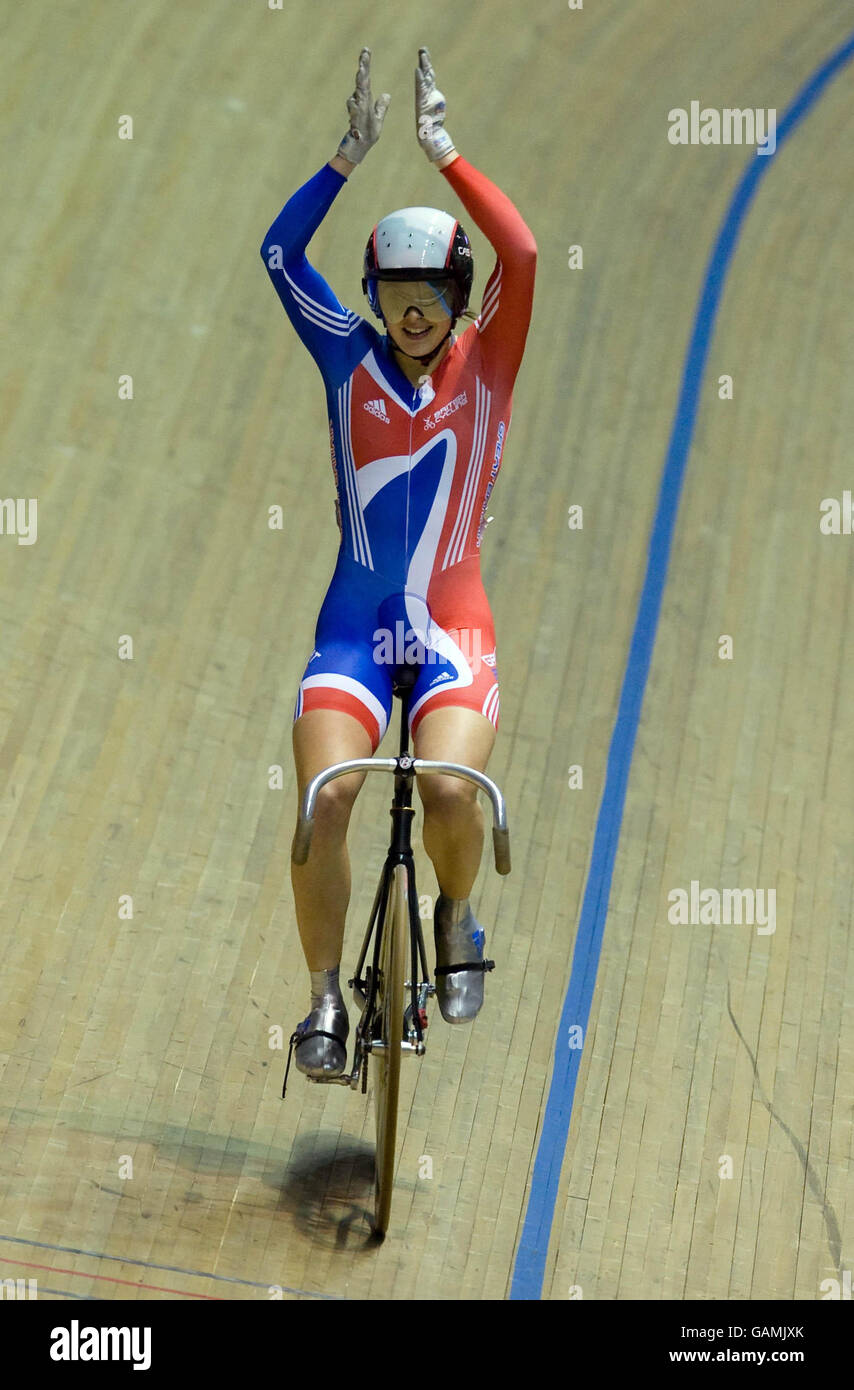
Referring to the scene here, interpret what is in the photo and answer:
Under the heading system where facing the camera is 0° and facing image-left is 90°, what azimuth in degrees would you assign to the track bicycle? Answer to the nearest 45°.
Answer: approximately 0°

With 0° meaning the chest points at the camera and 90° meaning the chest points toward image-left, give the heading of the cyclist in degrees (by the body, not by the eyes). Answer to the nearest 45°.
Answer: approximately 0°
